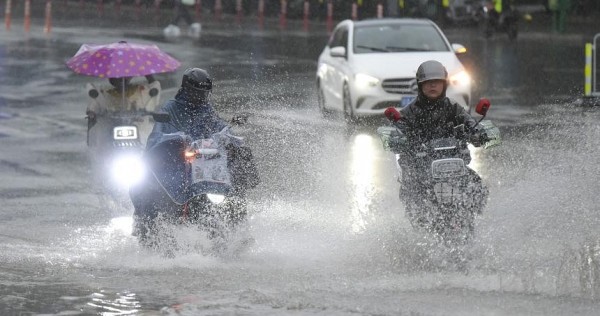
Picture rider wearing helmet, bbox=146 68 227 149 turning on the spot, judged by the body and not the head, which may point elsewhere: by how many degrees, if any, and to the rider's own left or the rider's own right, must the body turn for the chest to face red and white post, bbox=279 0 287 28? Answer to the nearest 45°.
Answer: approximately 135° to the rider's own left

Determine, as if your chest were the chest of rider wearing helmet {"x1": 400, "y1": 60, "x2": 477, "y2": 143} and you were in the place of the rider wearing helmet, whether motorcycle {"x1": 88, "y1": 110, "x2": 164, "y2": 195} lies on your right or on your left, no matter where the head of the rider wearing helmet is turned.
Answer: on your right

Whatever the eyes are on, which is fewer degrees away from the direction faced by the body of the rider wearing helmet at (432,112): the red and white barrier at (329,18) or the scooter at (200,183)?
the scooter

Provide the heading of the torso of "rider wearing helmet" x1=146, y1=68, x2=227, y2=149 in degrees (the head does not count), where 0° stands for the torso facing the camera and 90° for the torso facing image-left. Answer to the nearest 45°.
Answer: approximately 315°

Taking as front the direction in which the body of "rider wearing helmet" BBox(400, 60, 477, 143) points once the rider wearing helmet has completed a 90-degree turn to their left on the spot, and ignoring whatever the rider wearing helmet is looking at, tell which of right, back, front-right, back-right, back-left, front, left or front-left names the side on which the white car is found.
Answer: left

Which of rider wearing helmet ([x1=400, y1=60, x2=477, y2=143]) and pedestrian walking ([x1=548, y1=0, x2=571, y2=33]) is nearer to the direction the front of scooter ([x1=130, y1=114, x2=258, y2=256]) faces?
the rider wearing helmet

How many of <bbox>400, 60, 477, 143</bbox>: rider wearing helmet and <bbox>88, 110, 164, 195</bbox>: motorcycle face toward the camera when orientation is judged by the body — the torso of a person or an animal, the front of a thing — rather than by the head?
2
